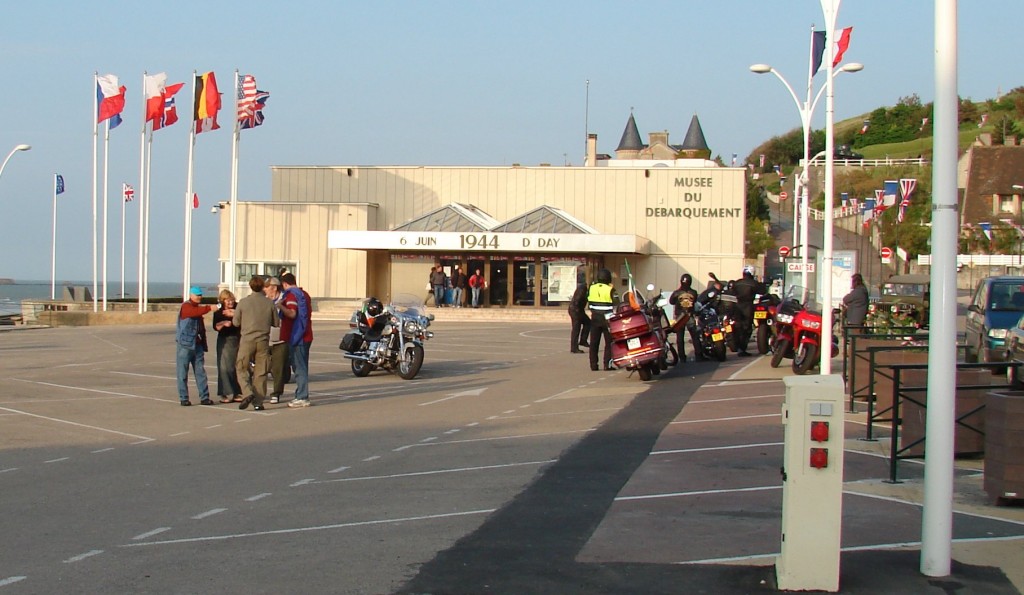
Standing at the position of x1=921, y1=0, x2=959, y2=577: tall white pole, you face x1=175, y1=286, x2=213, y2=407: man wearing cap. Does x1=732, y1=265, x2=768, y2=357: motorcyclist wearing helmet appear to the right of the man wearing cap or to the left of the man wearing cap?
right

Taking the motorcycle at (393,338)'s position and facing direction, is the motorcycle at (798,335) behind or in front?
in front

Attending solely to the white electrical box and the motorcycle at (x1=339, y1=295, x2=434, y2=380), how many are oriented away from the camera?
0

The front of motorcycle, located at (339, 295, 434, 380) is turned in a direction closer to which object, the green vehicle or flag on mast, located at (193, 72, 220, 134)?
the green vehicle

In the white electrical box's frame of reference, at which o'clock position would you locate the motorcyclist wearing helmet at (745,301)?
The motorcyclist wearing helmet is roughly at 6 o'clock from the white electrical box.

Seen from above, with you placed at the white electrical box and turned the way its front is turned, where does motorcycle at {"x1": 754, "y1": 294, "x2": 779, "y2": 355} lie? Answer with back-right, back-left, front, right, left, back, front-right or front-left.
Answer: back

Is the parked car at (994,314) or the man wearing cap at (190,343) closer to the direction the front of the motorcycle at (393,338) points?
the parked car

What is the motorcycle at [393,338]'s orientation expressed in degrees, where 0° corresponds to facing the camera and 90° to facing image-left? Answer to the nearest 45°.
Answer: approximately 315°

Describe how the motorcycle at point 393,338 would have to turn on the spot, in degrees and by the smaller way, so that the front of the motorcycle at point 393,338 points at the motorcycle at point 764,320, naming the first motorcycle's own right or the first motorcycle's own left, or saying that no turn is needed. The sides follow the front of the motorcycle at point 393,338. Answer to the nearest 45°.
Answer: approximately 45° to the first motorcycle's own left

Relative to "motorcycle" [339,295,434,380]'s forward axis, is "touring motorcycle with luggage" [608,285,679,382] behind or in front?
in front

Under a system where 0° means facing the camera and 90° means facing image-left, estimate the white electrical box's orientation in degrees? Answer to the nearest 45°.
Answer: approximately 0°

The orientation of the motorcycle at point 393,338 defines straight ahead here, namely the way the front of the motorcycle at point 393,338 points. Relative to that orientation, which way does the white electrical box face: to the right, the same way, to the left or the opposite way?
to the right
